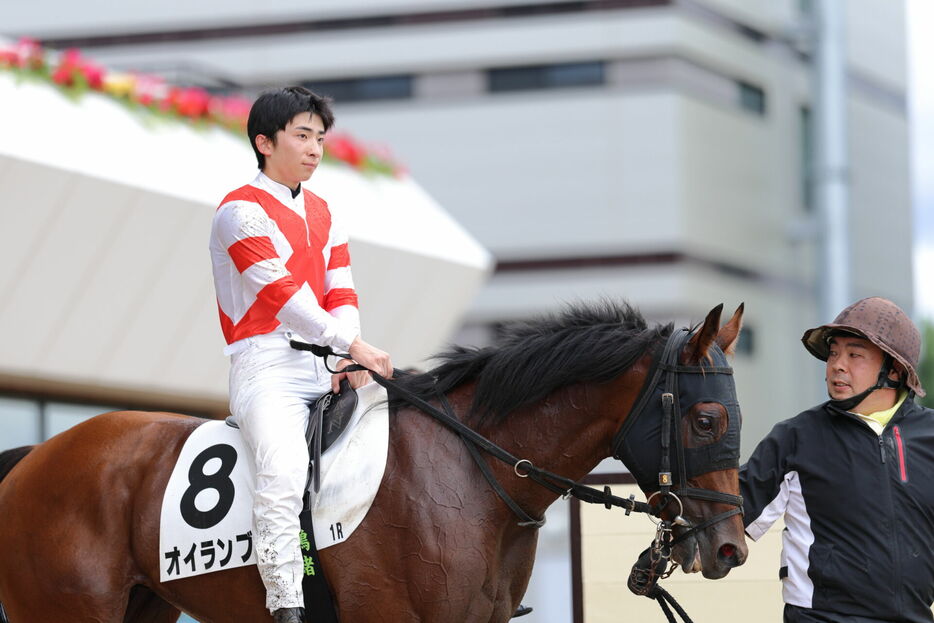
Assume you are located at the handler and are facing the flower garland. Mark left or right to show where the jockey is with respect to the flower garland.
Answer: left

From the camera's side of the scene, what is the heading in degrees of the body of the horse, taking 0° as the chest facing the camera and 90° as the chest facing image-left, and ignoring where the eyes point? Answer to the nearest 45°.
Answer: approximately 270°

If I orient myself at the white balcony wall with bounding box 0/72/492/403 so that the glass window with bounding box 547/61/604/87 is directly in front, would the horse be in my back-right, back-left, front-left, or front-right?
back-right

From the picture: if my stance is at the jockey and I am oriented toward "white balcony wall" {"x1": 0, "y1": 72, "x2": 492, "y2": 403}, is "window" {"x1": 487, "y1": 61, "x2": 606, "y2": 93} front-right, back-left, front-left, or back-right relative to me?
front-right

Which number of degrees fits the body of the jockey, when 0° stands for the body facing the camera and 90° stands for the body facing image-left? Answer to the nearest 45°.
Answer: approximately 315°

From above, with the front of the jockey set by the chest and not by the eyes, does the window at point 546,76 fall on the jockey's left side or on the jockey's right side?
on the jockey's left side

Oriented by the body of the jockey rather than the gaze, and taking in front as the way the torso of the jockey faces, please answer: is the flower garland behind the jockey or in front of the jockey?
behind

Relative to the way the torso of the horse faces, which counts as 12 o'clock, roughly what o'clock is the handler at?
The handler is roughly at 12 o'clock from the horse.

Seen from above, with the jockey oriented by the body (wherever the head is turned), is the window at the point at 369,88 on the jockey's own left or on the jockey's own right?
on the jockey's own left

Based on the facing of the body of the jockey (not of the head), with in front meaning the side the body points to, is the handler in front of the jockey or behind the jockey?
in front

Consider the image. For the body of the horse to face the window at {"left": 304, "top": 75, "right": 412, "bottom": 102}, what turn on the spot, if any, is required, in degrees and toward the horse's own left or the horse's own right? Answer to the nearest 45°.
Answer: approximately 90° to the horse's own left

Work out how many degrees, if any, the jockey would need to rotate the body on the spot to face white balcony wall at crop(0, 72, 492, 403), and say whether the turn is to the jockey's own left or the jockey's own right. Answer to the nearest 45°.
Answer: approximately 135° to the jockey's own left
